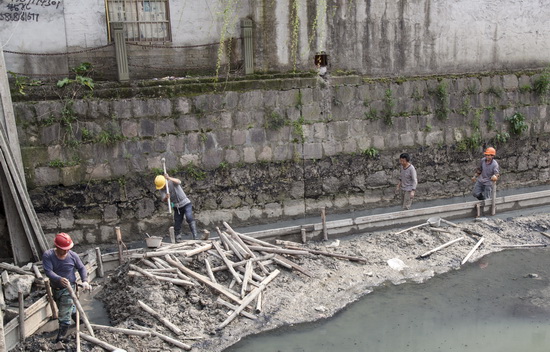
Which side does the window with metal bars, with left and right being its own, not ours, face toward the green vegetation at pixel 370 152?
left

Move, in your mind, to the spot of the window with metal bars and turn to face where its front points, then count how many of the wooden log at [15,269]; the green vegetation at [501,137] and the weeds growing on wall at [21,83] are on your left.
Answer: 1

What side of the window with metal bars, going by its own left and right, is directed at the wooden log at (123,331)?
front

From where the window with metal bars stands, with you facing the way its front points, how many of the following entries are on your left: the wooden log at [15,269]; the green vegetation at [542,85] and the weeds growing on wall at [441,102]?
2

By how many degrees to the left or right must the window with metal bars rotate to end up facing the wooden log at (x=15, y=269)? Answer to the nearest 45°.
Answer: approximately 45° to its right

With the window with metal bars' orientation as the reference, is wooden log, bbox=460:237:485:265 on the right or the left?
on its left

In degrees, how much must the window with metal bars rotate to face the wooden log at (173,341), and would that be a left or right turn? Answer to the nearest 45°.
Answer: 0° — it already faces it

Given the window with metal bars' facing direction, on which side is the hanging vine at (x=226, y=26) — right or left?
on its left

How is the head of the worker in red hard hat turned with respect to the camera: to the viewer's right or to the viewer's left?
to the viewer's right

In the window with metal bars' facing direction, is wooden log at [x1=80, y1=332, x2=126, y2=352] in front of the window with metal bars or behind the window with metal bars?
in front

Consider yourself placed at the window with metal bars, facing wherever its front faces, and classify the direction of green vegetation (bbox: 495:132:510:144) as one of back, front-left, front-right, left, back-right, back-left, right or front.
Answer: left

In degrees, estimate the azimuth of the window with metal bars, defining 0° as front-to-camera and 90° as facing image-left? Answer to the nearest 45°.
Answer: approximately 0°
